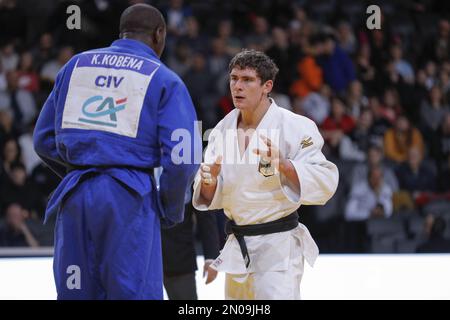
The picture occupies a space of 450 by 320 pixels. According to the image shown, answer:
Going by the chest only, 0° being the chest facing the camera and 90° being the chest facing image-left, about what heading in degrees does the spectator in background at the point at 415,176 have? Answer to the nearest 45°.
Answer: approximately 0°

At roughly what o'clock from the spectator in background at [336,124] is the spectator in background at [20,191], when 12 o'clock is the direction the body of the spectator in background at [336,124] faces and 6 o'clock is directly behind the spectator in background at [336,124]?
the spectator in background at [20,191] is roughly at 2 o'clock from the spectator in background at [336,124].

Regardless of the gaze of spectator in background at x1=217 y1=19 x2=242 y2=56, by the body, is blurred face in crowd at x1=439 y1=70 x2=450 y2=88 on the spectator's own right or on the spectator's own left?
on the spectator's own left

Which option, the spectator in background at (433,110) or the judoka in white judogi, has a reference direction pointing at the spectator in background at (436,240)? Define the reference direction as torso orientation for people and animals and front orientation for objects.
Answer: the spectator in background at (433,110)

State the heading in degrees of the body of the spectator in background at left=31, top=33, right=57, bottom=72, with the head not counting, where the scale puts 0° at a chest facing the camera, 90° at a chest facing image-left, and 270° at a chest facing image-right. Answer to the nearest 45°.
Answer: approximately 0°
